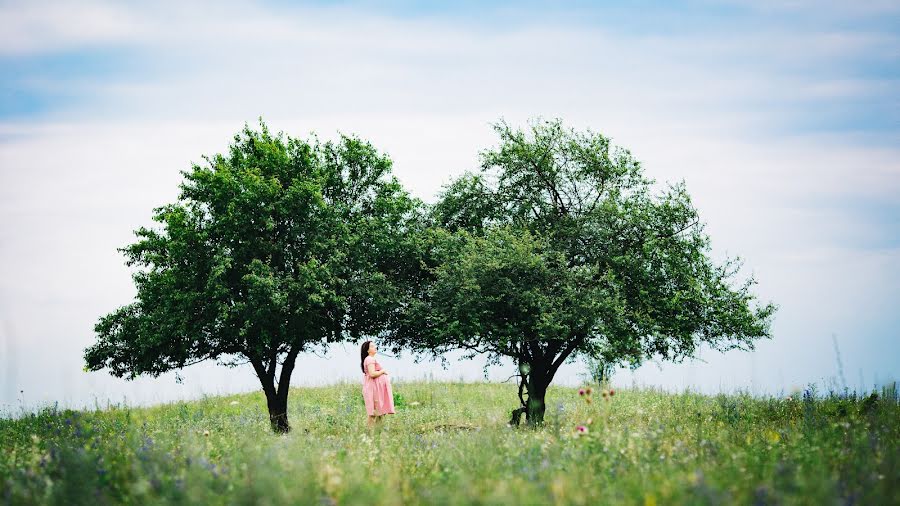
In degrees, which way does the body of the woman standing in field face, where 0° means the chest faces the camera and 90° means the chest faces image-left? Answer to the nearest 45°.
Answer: approximately 270°

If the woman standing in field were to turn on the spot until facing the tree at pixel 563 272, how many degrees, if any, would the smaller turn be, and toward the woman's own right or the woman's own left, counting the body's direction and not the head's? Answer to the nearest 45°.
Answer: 0° — they already face it

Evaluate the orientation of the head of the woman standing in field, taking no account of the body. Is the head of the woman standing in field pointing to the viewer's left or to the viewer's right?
to the viewer's right
